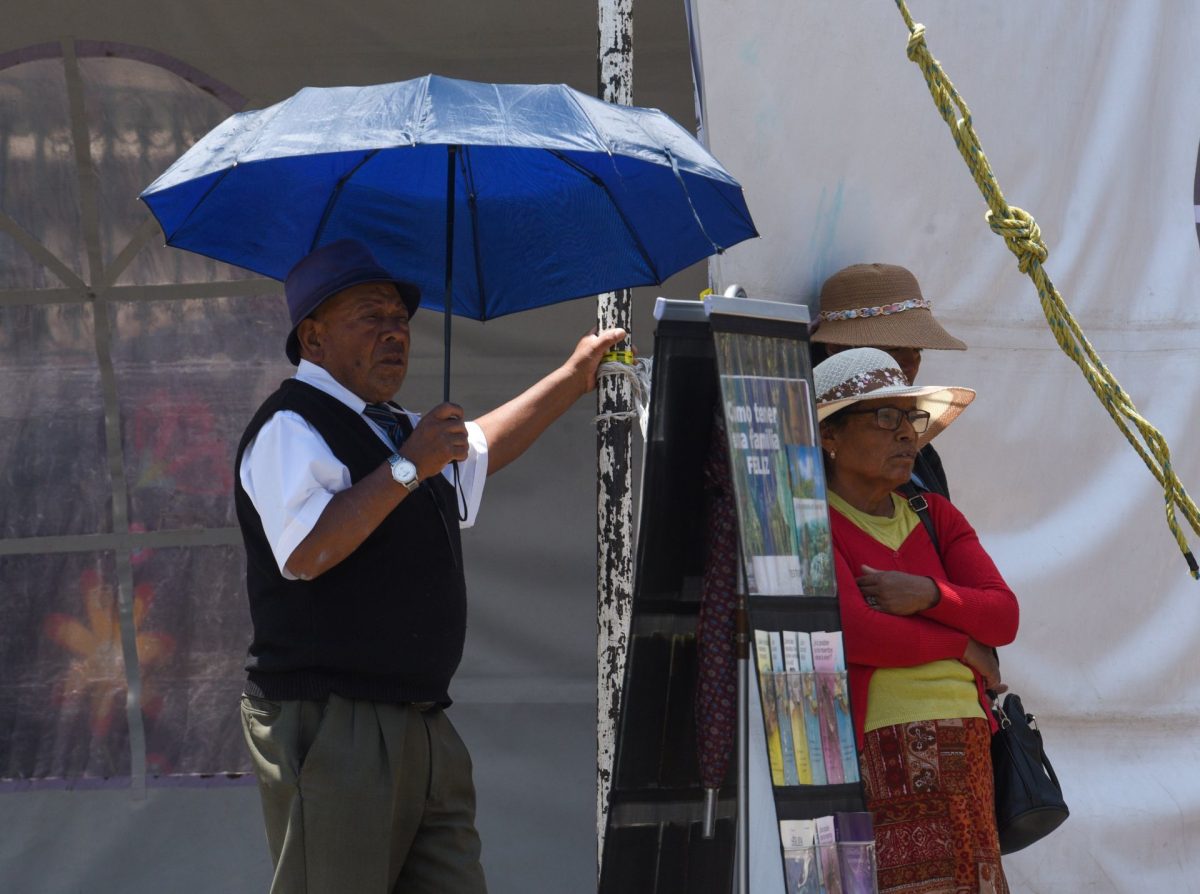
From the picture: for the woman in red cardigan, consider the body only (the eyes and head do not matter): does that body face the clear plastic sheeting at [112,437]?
no

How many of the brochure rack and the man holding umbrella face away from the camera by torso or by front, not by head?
0

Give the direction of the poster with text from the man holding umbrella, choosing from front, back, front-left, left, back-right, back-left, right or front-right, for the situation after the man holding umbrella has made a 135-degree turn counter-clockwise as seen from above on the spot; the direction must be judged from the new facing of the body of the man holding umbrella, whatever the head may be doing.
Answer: right

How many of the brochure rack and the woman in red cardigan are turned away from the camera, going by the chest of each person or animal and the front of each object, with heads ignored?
0

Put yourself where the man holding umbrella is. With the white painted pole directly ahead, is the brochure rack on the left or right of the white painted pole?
right

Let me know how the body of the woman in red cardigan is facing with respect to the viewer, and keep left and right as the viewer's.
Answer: facing the viewer and to the right of the viewer

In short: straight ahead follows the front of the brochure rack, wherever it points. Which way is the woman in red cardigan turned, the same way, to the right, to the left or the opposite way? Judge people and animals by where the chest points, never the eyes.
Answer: the same way

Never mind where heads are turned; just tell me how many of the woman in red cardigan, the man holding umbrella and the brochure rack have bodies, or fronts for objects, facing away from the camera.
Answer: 0

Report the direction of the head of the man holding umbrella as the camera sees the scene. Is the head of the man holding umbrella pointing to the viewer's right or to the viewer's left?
to the viewer's right

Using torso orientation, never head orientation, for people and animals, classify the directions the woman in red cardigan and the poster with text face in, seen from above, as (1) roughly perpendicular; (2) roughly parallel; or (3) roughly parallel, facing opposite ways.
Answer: roughly parallel

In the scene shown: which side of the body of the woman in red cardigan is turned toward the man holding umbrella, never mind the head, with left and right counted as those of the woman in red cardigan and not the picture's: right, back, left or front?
right

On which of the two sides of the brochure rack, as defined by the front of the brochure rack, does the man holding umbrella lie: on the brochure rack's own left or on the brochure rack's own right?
on the brochure rack's own right

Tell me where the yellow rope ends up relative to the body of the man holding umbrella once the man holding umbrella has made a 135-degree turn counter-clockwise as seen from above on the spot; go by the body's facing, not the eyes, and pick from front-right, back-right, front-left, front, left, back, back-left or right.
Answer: right

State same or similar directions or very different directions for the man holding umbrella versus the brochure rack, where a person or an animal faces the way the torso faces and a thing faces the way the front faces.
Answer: same or similar directions
